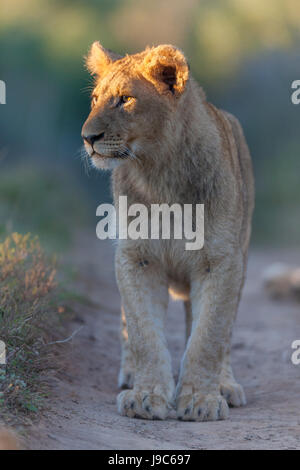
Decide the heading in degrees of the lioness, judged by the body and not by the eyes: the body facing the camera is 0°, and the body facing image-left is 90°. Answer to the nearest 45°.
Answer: approximately 0°
